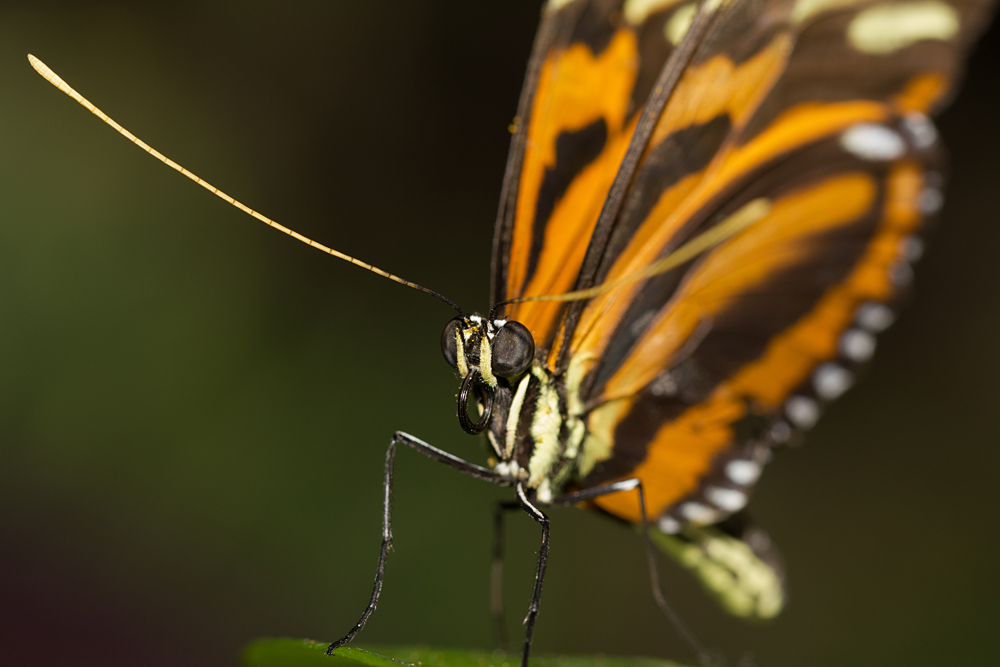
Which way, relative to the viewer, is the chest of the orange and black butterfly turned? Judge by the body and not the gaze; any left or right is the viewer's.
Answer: facing the viewer and to the left of the viewer
